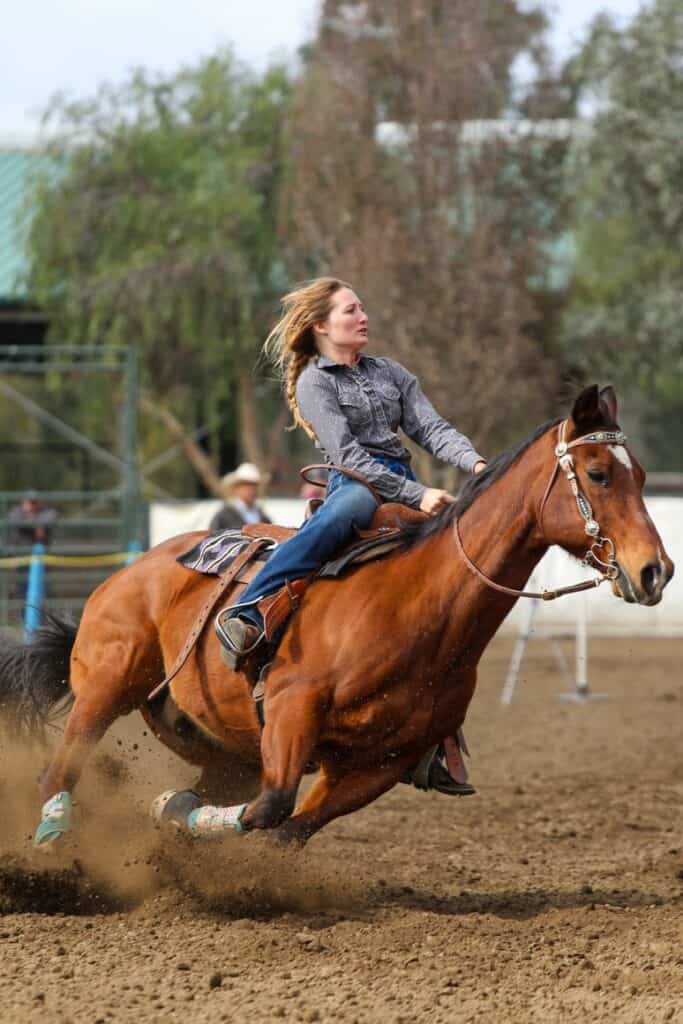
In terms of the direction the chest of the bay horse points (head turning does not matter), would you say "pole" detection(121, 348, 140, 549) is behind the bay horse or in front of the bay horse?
behind

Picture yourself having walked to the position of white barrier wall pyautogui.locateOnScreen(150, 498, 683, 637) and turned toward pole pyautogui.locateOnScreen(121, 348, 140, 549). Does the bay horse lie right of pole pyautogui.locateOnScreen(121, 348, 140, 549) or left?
left

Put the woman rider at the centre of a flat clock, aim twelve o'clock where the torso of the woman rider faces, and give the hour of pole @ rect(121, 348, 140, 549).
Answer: The pole is roughly at 7 o'clock from the woman rider.

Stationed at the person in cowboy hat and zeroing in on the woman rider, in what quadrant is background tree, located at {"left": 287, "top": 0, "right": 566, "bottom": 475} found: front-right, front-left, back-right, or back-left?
back-left

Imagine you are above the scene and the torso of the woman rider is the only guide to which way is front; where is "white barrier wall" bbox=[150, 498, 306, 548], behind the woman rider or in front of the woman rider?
behind

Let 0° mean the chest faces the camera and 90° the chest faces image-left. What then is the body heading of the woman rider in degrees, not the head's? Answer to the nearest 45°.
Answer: approximately 315°

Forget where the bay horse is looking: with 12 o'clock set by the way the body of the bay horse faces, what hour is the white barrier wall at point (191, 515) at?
The white barrier wall is roughly at 7 o'clock from the bay horse.
